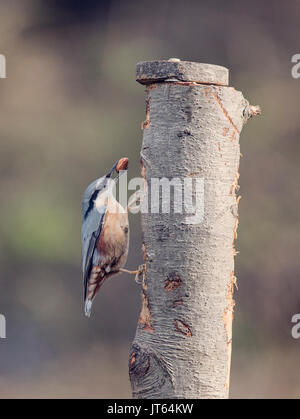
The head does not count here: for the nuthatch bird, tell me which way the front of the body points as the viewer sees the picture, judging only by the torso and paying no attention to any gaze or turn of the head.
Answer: to the viewer's right
